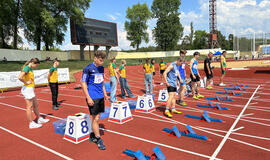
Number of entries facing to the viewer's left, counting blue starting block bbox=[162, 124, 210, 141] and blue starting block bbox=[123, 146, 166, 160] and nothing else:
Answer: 0

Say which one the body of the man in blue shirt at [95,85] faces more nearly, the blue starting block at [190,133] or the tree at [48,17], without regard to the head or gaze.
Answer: the blue starting block

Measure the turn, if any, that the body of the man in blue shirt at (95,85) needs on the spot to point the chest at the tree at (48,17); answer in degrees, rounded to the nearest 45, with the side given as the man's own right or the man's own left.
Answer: approximately 135° to the man's own left

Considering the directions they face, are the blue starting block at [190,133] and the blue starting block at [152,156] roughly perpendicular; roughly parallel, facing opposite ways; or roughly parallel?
roughly parallel

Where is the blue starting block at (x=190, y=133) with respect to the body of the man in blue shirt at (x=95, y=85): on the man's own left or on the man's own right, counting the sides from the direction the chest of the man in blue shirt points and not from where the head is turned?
on the man's own left

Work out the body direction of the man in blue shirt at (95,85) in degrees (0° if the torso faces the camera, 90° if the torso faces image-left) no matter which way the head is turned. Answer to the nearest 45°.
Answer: approximately 315°
